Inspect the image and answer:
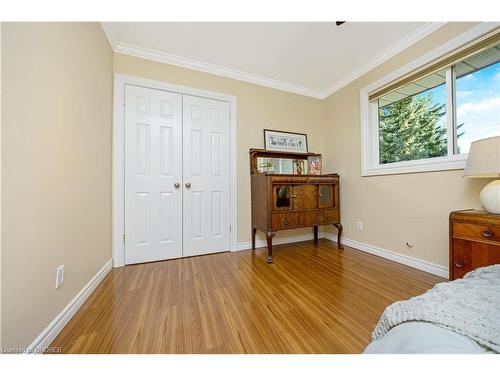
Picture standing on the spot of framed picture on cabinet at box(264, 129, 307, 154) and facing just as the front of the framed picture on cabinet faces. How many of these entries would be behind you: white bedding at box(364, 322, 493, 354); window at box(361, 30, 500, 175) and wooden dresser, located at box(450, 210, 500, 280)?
0

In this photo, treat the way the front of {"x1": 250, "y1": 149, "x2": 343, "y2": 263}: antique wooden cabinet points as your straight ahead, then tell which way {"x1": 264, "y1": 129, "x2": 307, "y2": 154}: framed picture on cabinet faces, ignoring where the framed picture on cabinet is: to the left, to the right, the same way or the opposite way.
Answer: the same way

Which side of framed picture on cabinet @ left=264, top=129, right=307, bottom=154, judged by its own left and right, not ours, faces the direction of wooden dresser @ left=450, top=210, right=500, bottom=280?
front

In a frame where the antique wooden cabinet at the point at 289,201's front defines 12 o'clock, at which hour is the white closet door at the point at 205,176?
The white closet door is roughly at 4 o'clock from the antique wooden cabinet.

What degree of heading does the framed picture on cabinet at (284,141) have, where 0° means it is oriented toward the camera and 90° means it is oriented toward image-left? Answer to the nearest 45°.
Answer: approximately 315°

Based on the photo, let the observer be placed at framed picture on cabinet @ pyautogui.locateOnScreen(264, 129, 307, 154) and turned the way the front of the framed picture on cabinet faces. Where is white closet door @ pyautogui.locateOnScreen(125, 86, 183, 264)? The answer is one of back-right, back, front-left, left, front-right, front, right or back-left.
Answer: right

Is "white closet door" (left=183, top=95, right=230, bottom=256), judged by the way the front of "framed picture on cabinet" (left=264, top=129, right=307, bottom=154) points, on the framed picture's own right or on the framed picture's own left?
on the framed picture's own right

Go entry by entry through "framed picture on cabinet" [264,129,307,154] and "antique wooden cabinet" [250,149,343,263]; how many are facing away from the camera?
0

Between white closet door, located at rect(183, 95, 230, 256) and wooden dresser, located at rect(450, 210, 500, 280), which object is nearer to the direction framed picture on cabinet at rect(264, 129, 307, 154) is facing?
the wooden dresser

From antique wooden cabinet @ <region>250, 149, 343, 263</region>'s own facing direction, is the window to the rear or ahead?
ahead
